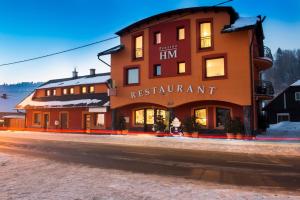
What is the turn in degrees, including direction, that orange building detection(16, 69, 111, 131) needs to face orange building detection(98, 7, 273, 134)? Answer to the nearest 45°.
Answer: approximately 45° to its left

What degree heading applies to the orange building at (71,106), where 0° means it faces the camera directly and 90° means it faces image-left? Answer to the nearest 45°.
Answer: approximately 0°

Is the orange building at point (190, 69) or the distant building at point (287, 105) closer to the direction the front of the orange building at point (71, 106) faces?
the orange building

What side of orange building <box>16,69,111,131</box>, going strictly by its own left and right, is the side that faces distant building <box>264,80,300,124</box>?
left
